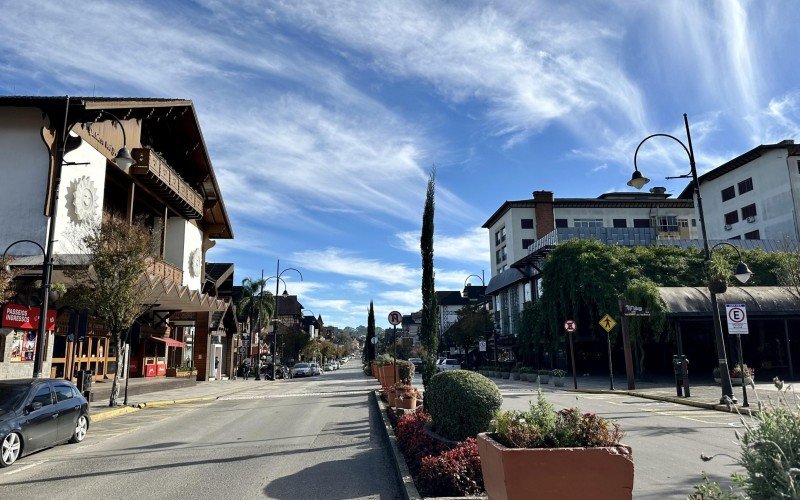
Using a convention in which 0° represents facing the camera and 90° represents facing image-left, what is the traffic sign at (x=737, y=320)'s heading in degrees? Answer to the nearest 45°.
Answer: approximately 0°

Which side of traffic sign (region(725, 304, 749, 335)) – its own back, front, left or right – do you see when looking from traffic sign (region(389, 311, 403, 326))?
right

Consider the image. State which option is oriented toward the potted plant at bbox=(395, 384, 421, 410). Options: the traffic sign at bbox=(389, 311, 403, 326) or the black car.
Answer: the traffic sign

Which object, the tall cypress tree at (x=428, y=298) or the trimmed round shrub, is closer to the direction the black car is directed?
the trimmed round shrub

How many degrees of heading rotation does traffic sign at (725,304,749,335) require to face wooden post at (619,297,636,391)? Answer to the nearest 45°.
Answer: approximately 135° to its right

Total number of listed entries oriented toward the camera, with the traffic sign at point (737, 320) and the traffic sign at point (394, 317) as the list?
2

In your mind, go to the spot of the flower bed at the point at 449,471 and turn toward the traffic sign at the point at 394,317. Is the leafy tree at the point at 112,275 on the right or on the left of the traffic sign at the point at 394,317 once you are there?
left
